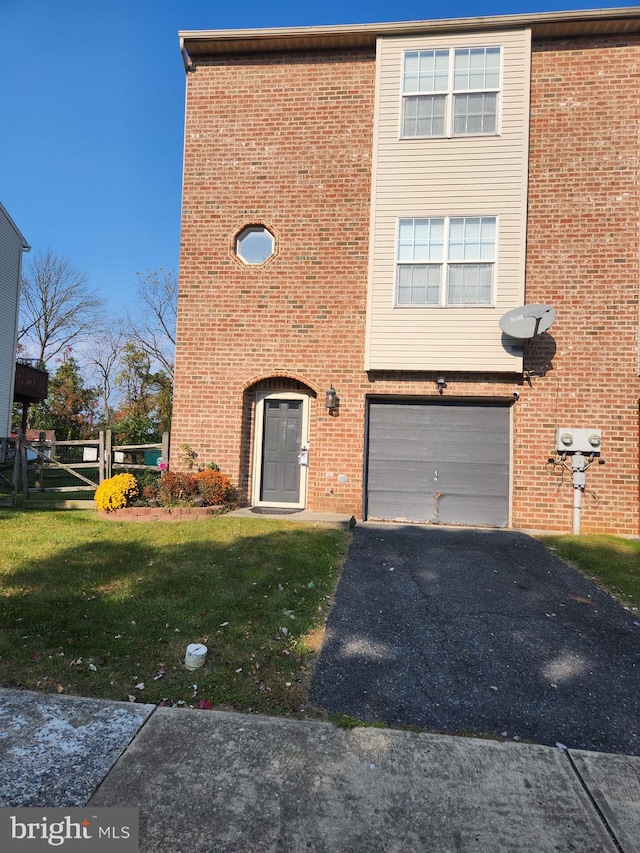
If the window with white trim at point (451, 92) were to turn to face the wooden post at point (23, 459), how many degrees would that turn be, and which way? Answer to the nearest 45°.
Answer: approximately 90° to its right

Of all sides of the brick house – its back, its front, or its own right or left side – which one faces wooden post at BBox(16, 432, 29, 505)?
right

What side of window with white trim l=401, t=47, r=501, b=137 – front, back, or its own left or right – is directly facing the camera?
front

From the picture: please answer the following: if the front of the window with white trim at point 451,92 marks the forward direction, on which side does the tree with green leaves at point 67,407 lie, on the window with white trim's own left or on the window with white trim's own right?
on the window with white trim's own right

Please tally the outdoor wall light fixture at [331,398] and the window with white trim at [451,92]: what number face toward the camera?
2

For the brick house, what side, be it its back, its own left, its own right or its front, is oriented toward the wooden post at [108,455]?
right

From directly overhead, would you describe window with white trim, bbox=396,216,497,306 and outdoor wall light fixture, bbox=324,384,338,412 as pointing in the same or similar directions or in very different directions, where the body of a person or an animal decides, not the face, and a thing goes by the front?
same or similar directions

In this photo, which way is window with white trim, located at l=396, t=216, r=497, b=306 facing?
toward the camera

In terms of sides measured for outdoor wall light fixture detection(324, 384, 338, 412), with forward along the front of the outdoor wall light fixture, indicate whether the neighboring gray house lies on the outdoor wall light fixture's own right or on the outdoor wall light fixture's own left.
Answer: on the outdoor wall light fixture's own right

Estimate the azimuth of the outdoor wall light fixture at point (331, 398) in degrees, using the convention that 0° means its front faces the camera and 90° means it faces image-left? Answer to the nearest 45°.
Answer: approximately 0°

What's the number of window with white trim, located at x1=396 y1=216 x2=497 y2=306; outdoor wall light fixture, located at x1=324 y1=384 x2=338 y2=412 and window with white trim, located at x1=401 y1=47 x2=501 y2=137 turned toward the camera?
3
